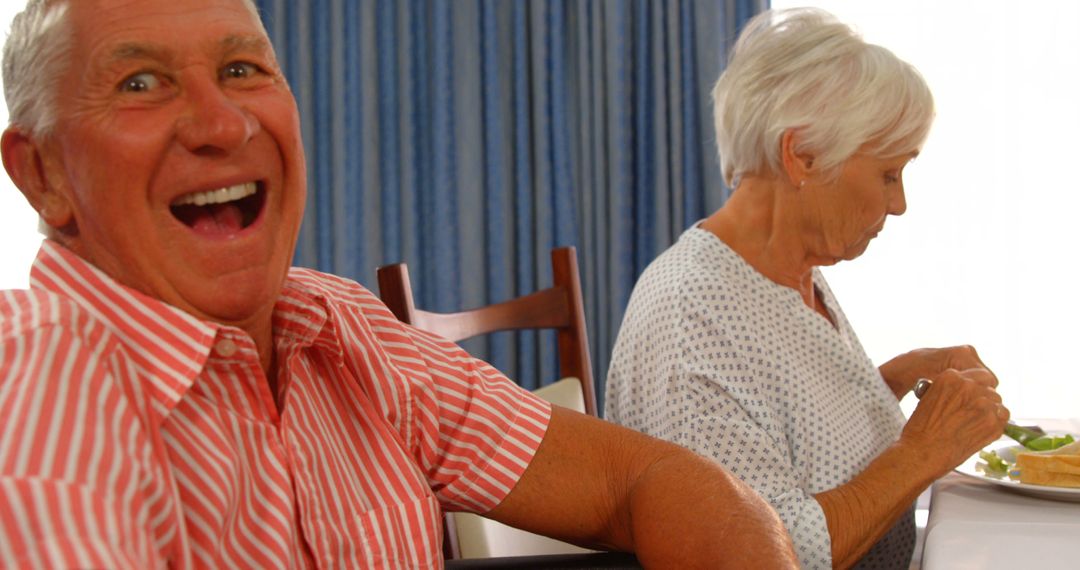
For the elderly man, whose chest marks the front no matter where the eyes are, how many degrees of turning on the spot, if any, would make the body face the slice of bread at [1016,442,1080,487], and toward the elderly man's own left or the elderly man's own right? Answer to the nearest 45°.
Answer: approximately 45° to the elderly man's own left

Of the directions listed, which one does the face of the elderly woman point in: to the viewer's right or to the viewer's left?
to the viewer's right

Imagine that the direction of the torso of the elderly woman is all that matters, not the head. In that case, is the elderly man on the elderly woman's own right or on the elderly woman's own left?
on the elderly woman's own right

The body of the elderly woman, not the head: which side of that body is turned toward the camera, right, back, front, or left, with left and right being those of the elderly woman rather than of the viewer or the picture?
right
